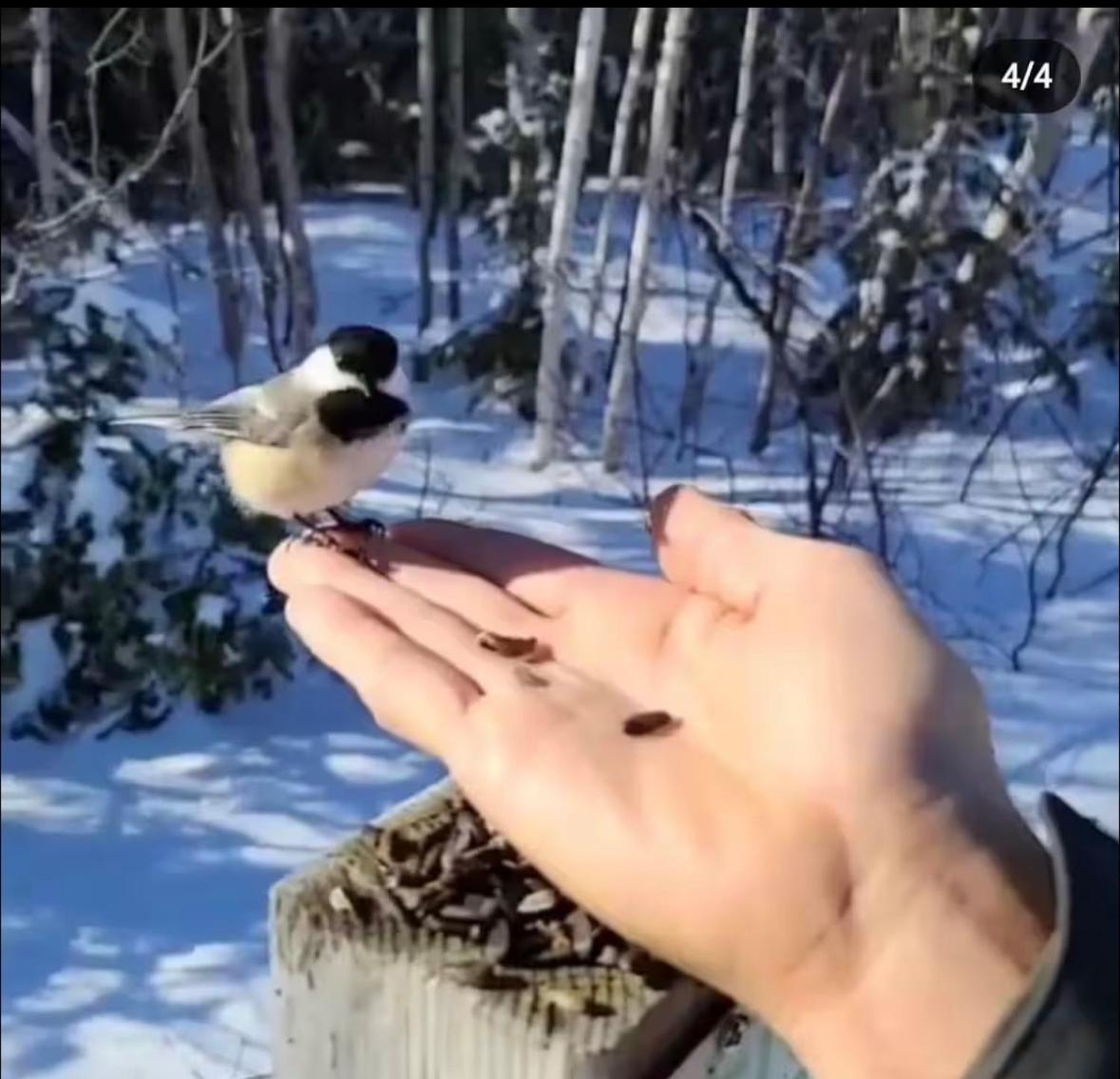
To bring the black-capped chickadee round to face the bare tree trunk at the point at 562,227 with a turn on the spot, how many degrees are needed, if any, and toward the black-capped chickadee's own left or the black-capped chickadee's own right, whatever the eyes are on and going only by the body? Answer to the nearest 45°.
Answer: approximately 135° to the black-capped chickadee's own left

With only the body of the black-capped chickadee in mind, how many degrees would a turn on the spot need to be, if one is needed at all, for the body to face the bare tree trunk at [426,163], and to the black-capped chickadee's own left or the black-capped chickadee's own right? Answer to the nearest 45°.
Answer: approximately 135° to the black-capped chickadee's own left

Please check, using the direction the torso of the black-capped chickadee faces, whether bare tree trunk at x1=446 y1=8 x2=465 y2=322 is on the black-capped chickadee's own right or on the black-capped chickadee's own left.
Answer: on the black-capped chickadee's own left

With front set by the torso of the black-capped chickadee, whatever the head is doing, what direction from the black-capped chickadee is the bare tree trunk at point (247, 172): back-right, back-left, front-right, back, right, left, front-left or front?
back-left

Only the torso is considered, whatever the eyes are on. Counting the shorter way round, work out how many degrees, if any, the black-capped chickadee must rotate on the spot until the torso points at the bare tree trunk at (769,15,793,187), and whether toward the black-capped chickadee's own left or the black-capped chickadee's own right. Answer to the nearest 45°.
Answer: approximately 90° to the black-capped chickadee's own left

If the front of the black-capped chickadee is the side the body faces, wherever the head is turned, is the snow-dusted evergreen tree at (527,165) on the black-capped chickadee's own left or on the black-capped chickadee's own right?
on the black-capped chickadee's own left

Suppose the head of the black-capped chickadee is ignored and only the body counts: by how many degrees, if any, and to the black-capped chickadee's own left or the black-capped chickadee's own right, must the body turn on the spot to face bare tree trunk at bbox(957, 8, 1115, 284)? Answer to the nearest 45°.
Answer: approximately 90° to the black-capped chickadee's own left

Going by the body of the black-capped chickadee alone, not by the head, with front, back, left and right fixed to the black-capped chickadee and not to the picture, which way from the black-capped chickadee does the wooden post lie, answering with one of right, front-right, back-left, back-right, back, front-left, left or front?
front-right

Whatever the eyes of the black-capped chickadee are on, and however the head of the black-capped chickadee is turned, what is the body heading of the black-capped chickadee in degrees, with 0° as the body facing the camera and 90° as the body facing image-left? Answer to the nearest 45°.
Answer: approximately 315°

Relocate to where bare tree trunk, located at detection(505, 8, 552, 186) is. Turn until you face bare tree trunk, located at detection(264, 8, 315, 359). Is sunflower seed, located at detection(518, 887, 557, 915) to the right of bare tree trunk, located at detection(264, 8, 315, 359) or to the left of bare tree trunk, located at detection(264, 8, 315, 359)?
left

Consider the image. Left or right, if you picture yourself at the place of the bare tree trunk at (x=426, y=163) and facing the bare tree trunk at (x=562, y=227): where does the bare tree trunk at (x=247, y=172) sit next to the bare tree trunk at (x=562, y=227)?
right

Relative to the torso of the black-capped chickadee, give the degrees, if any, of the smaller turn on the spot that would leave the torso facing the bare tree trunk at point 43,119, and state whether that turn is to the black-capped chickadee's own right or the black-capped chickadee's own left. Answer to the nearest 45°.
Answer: approximately 135° to the black-capped chickadee's own left
